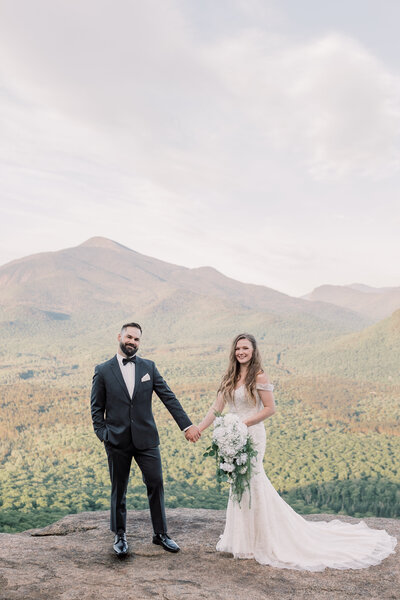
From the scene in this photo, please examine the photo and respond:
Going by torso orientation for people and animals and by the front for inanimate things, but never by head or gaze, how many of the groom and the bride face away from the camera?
0

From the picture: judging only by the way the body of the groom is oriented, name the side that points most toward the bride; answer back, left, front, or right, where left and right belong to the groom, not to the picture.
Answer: left

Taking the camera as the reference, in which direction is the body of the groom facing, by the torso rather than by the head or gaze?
toward the camera

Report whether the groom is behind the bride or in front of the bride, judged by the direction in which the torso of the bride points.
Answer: in front

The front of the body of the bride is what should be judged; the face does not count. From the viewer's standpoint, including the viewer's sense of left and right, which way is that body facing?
facing the viewer and to the left of the viewer
